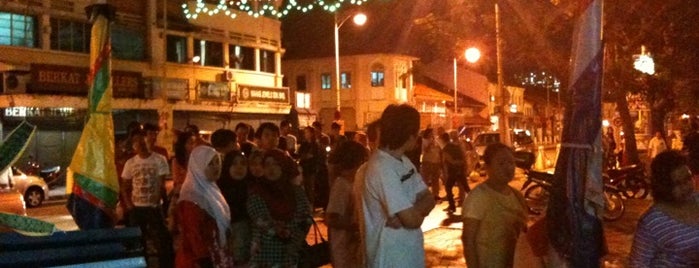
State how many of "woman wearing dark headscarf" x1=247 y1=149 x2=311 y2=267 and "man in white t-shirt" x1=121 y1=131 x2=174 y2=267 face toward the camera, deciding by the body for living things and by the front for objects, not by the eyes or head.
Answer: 2

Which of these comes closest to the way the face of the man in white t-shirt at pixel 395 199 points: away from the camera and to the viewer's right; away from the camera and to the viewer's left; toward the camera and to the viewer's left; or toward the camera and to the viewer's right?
away from the camera and to the viewer's right

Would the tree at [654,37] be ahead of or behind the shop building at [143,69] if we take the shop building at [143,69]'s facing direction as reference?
ahead

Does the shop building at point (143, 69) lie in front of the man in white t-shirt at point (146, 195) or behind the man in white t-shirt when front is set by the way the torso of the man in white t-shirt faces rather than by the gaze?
behind

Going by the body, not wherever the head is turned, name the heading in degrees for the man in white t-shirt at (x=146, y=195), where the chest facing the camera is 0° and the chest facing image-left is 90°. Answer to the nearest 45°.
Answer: approximately 0°

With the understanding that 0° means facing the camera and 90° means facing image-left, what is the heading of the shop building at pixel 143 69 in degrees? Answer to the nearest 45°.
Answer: approximately 315°

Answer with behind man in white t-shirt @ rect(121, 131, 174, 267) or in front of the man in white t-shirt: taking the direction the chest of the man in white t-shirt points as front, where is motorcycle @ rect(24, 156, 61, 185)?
behind
